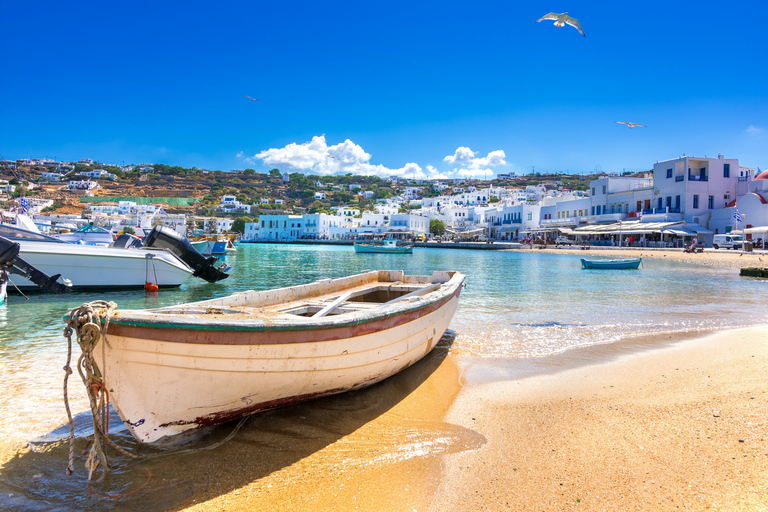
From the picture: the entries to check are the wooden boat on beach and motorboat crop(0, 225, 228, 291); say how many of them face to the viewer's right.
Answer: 0

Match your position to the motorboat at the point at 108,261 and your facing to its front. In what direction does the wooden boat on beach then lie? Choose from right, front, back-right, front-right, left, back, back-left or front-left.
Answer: left

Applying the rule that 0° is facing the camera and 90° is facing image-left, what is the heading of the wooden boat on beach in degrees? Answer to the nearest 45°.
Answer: approximately 45°

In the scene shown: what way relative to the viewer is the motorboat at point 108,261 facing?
to the viewer's left

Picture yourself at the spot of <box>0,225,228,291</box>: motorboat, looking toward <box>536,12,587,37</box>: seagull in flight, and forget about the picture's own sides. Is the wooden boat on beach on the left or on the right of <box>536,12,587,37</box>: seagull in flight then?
right

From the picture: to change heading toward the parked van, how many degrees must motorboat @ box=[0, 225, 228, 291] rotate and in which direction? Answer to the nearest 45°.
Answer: approximately 180°

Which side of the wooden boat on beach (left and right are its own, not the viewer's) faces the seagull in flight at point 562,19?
back

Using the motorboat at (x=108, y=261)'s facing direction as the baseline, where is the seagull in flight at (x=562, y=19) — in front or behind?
behind
